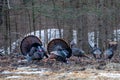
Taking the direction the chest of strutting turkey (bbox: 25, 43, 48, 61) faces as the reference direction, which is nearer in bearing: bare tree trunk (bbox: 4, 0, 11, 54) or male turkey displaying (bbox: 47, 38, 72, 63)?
the male turkey displaying

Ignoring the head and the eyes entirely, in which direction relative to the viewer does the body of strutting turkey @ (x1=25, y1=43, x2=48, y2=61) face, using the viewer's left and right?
facing the viewer and to the right of the viewer

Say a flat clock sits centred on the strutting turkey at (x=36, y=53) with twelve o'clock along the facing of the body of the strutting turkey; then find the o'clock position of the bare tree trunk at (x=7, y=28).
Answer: The bare tree trunk is roughly at 7 o'clock from the strutting turkey.
